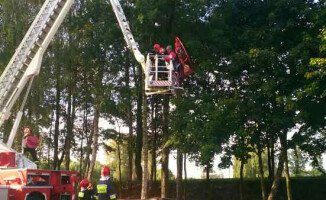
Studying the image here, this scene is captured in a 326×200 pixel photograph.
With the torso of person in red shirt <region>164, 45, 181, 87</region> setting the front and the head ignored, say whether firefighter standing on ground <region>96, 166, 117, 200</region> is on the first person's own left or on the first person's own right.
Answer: on the first person's own left

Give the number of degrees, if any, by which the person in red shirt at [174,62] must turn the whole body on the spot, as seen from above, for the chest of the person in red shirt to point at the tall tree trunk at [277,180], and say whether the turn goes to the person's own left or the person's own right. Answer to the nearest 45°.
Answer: approximately 135° to the person's own right
